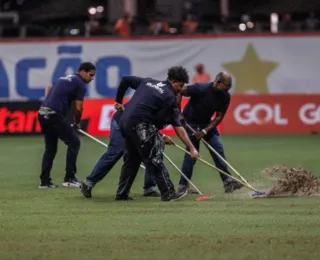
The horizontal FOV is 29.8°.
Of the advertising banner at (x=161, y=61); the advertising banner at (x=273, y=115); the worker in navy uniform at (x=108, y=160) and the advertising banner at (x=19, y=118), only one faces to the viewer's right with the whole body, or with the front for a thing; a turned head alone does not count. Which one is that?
the worker in navy uniform

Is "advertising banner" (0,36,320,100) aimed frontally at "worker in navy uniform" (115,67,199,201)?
yes

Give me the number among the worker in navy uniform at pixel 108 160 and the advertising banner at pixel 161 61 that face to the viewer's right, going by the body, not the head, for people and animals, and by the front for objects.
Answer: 1

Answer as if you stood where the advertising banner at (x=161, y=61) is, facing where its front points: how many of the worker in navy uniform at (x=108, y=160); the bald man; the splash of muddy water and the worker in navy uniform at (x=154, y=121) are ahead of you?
4

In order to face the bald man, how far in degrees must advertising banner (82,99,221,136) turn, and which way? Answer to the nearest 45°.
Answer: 0° — it already faces them

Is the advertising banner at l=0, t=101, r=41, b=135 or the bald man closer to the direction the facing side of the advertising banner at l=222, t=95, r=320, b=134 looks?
the bald man

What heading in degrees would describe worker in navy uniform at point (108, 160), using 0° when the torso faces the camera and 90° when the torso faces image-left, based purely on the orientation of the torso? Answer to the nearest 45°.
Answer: approximately 270°

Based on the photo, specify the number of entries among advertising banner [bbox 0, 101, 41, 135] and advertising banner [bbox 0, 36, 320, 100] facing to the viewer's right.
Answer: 0
